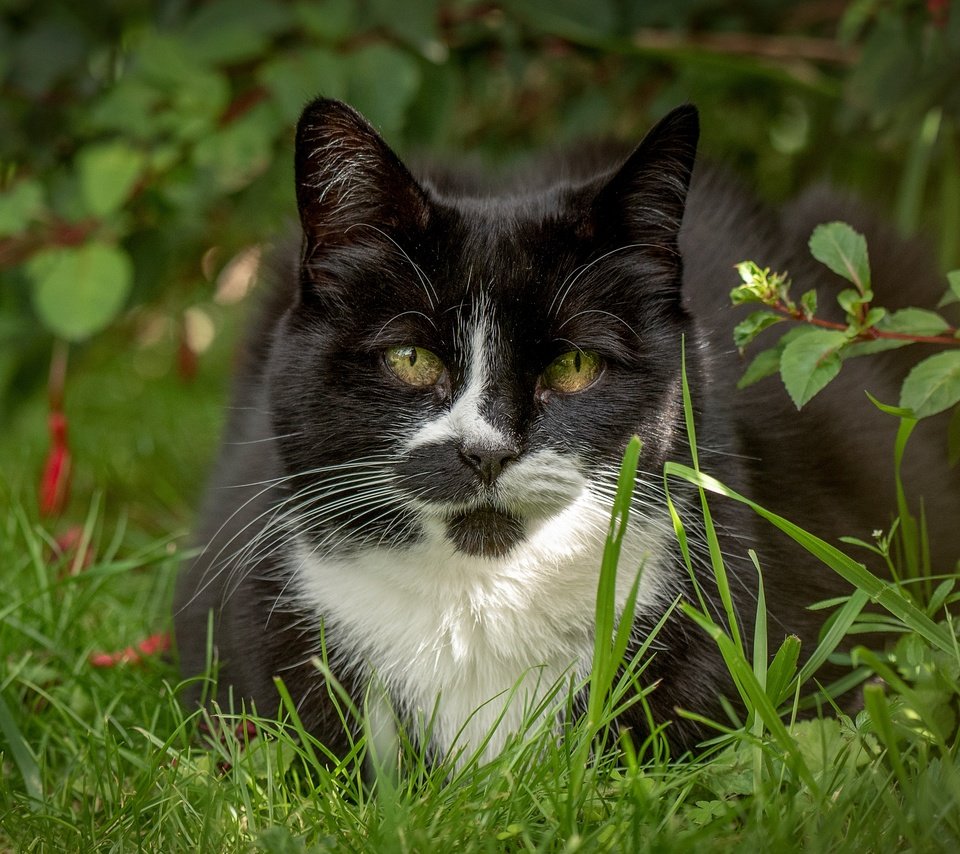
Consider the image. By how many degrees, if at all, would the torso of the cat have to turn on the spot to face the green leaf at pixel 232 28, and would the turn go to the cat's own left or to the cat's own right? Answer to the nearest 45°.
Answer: approximately 135° to the cat's own right

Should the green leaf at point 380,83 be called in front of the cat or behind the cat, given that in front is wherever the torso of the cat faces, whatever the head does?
behind

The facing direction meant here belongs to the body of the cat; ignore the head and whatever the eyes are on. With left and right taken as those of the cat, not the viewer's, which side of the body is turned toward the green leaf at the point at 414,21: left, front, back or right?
back

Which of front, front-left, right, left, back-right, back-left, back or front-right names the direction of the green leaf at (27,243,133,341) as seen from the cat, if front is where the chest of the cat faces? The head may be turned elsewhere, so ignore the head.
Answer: back-right

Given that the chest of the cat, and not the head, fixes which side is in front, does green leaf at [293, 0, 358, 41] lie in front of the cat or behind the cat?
behind

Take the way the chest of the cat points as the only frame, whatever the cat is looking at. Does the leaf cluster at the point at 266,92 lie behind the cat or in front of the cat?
behind

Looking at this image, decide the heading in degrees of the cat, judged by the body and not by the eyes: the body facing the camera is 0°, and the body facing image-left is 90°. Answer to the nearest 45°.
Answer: approximately 0°

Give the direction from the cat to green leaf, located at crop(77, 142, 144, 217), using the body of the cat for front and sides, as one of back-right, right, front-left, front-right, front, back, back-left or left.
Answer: back-right
